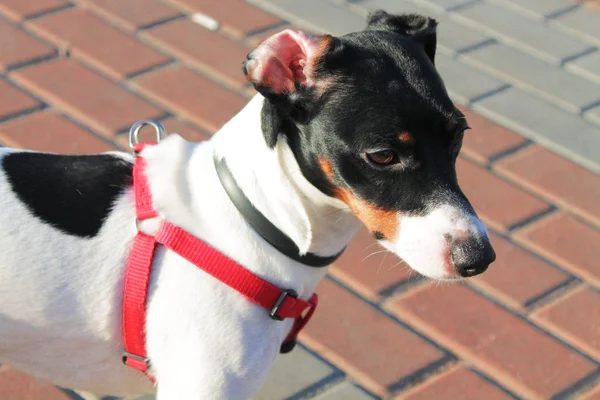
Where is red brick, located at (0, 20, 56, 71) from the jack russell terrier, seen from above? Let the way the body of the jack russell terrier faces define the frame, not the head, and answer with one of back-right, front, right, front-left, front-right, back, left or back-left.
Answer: back-left

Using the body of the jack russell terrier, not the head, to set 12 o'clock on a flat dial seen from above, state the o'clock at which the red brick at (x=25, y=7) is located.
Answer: The red brick is roughly at 8 o'clock from the jack russell terrier.

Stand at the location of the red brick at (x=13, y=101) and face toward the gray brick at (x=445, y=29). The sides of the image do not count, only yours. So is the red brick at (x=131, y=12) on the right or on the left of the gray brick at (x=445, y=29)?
left

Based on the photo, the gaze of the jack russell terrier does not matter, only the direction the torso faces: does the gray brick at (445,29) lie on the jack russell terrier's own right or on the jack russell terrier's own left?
on the jack russell terrier's own left

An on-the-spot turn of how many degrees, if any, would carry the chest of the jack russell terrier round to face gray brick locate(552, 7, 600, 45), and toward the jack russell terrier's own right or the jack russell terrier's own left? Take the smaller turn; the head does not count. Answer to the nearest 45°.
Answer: approximately 45° to the jack russell terrier's own left

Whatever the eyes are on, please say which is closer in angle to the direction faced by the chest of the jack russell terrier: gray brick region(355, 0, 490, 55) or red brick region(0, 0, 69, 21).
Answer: the gray brick

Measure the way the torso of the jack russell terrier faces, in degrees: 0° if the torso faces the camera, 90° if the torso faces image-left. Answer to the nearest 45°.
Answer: approximately 270°
